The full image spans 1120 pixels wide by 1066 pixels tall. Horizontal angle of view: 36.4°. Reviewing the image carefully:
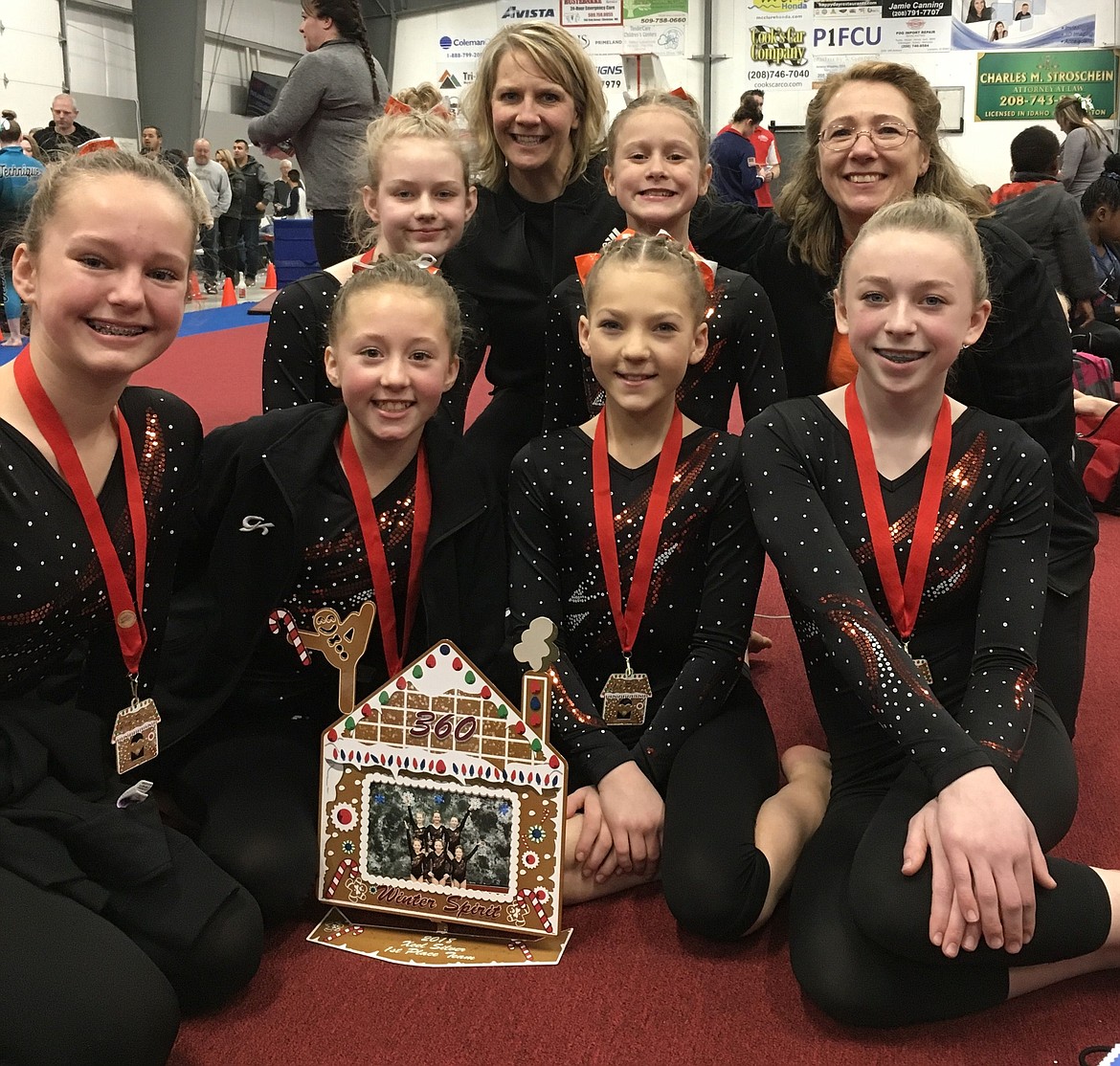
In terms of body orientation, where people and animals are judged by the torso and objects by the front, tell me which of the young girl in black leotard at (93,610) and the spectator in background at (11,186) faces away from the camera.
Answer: the spectator in background

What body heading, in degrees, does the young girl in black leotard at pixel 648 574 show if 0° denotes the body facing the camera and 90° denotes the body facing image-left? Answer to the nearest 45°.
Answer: approximately 0°

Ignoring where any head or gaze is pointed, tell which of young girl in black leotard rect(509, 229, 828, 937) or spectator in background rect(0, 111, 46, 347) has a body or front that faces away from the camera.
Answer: the spectator in background

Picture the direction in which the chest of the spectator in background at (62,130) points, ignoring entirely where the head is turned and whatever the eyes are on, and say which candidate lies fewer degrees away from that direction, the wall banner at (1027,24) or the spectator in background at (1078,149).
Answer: the spectator in background

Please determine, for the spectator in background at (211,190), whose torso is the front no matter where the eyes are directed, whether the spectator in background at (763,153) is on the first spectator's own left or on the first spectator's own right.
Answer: on the first spectator's own left
